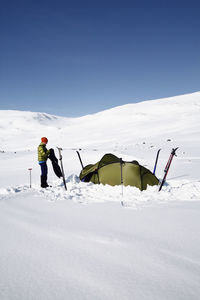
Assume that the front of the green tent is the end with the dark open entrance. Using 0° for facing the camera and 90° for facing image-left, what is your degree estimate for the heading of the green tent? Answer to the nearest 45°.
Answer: approximately 90°
